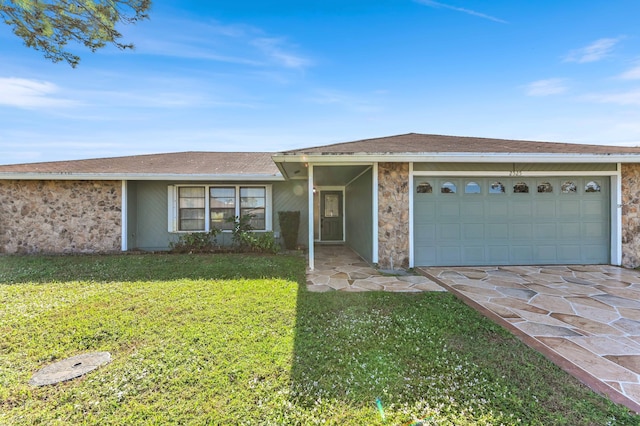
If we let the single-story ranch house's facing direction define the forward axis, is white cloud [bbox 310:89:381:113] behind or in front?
behind

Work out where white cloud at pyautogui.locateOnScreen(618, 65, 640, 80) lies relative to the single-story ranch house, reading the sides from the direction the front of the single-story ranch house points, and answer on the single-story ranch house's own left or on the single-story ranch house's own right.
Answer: on the single-story ranch house's own left

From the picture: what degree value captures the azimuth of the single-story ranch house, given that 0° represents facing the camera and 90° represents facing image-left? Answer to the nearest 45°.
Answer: approximately 0°
